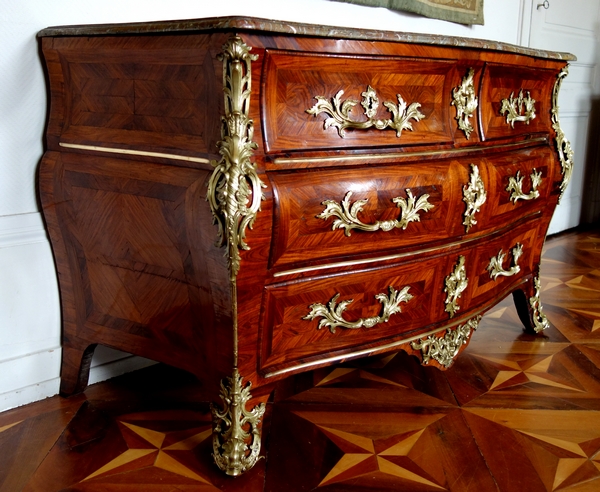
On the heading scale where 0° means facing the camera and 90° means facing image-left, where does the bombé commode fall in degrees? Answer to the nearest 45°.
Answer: approximately 315°

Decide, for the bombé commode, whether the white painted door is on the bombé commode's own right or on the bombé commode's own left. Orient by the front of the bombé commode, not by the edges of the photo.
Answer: on the bombé commode's own left
